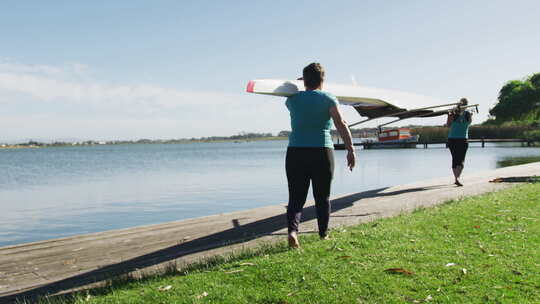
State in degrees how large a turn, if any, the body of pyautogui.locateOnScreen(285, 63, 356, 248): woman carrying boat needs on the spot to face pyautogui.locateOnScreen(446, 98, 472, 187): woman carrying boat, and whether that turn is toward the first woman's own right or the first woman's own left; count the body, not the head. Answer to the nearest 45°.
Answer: approximately 45° to the first woman's own right

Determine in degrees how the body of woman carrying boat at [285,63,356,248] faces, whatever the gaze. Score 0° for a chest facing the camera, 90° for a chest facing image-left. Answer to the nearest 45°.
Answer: approximately 180°
